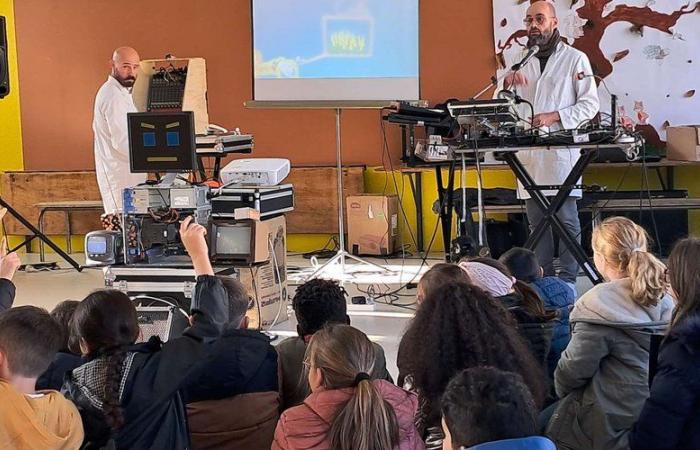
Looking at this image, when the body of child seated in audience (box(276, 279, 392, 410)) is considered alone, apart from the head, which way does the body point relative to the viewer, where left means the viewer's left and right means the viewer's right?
facing away from the viewer

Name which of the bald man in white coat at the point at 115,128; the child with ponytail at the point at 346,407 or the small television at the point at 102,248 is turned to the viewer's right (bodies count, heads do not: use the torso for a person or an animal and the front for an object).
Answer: the bald man in white coat

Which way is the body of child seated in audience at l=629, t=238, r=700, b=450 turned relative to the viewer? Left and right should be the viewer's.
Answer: facing away from the viewer and to the left of the viewer

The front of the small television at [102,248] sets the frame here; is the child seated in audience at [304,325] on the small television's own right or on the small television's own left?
on the small television's own left

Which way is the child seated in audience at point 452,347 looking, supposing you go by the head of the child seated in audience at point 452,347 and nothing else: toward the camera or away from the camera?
away from the camera

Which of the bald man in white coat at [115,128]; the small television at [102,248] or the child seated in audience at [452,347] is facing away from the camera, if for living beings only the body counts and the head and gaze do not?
the child seated in audience

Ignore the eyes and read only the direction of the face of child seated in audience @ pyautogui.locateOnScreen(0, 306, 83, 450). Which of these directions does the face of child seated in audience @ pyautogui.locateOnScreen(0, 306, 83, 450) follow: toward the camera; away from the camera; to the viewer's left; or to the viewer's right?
away from the camera

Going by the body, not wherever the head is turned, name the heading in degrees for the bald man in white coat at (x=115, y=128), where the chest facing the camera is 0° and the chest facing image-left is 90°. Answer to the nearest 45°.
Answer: approximately 270°

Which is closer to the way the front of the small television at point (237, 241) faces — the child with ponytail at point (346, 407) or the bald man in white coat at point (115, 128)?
the child with ponytail

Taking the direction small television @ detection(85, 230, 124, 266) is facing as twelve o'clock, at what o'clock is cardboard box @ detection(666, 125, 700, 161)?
The cardboard box is roughly at 7 o'clock from the small television.

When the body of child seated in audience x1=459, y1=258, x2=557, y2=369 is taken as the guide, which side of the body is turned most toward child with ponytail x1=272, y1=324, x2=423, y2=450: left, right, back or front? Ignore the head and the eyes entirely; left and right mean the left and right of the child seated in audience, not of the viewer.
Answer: left

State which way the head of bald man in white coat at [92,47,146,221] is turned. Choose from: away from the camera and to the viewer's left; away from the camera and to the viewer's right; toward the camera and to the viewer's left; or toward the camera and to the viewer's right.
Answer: toward the camera and to the viewer's right
